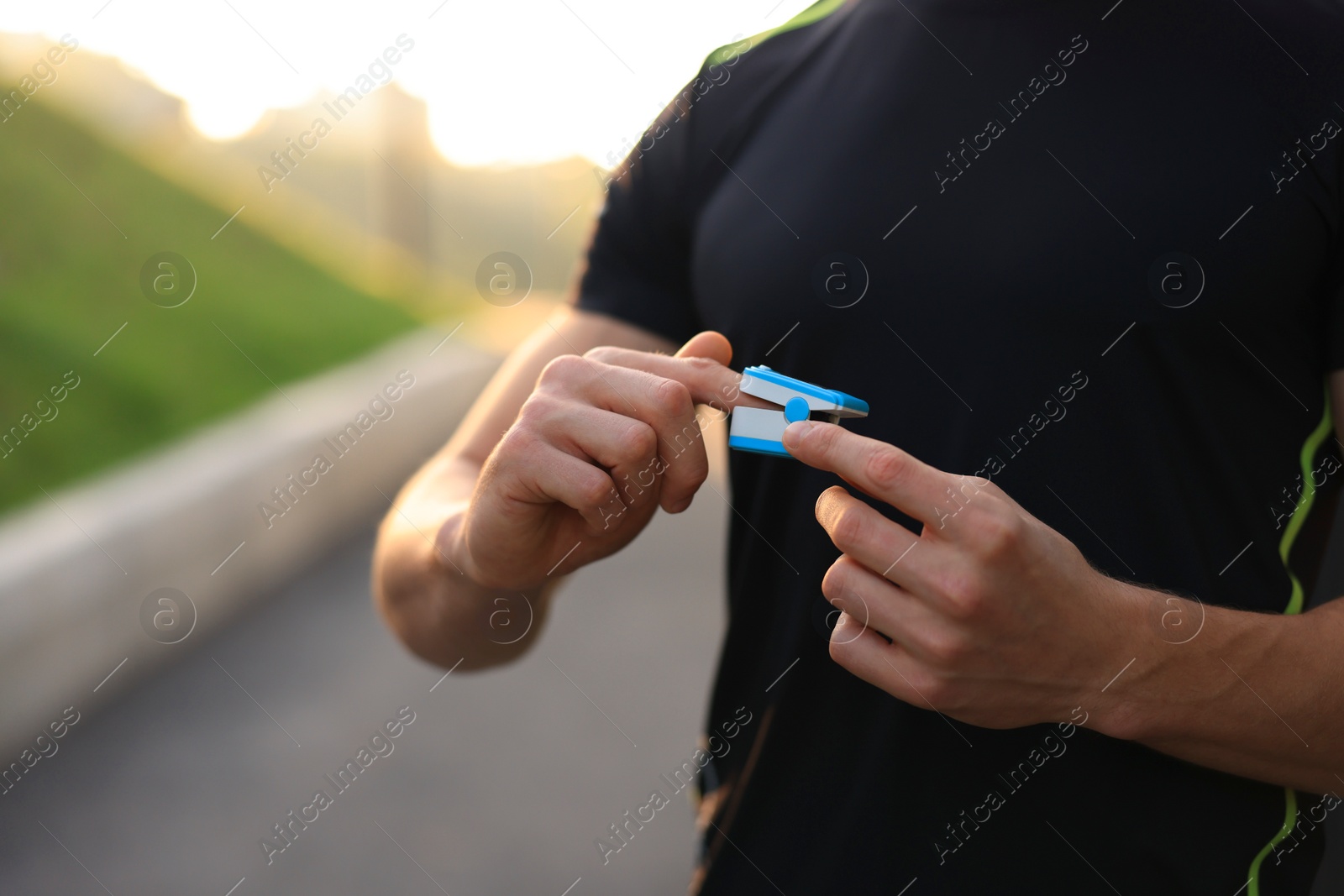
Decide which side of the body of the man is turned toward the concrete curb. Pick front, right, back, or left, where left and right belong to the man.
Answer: right

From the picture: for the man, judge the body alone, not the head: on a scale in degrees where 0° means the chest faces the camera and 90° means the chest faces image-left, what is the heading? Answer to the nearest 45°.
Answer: approximately 45°
